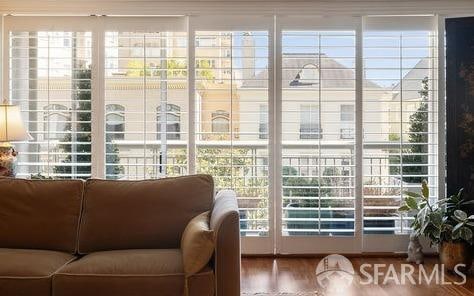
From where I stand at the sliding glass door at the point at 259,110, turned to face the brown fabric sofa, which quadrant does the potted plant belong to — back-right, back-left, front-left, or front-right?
back-left

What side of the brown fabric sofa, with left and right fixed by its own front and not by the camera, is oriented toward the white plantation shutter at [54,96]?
back

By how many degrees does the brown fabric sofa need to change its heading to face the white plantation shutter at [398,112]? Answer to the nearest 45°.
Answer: approximately 90° to its left

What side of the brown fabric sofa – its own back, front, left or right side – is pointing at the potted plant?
left

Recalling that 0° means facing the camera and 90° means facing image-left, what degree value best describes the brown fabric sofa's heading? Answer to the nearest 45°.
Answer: approximately 0°

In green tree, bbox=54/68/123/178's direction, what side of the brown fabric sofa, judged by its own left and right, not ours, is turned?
back

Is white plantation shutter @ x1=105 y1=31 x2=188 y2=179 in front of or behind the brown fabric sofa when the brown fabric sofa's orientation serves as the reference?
behind
